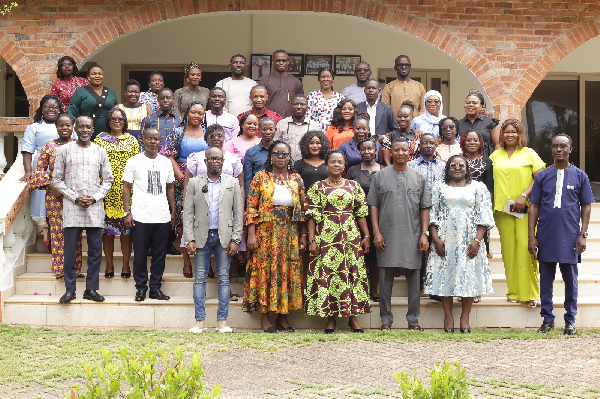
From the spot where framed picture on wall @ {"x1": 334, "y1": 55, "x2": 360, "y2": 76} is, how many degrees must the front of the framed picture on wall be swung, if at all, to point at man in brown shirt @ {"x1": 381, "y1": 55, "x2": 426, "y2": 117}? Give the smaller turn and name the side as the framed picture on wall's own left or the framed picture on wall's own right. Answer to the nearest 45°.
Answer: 0° — it already faces them

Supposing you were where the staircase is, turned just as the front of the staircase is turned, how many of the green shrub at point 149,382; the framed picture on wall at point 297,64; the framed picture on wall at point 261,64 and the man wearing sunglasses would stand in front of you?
1

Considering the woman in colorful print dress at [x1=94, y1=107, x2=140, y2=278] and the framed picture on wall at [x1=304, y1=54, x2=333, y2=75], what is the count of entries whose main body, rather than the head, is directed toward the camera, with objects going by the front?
2

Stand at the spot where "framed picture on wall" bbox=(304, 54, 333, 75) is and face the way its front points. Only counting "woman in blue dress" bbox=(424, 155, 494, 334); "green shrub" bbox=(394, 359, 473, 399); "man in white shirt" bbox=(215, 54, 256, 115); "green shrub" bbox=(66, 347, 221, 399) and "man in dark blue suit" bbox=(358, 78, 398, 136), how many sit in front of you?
5

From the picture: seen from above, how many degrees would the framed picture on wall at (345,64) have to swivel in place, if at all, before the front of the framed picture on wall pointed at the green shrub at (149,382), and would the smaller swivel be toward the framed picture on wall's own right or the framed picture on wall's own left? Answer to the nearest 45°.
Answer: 0° — it already faces it

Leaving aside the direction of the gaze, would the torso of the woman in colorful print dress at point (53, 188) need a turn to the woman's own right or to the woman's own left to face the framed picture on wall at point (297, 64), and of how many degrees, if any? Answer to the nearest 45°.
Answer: approximately 90° to the woman's own left

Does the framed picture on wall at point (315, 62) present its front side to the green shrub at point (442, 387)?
yes

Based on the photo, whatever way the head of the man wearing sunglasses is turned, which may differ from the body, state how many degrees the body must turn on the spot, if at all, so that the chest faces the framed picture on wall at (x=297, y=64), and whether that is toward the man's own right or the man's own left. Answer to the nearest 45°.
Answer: approximately 180°
